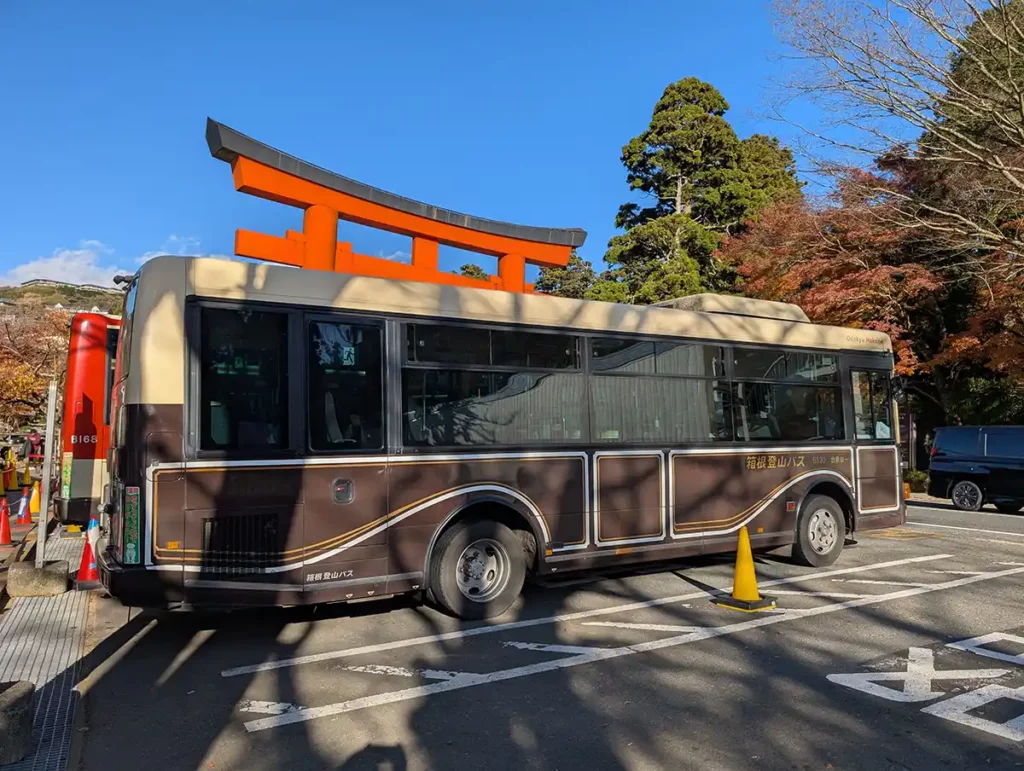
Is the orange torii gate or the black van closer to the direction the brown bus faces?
the black van

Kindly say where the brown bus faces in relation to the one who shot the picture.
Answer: facing away from the viewer and to the right of the viewer

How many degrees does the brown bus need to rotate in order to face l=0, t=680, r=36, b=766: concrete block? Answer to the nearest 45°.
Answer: approximately 180°

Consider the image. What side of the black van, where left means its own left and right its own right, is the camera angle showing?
right

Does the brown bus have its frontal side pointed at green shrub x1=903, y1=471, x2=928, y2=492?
yes
